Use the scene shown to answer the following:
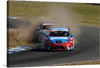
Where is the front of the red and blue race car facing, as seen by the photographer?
facing the viewer

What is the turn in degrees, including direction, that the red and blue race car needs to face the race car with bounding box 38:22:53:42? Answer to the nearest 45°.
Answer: approximately 135° to its right
